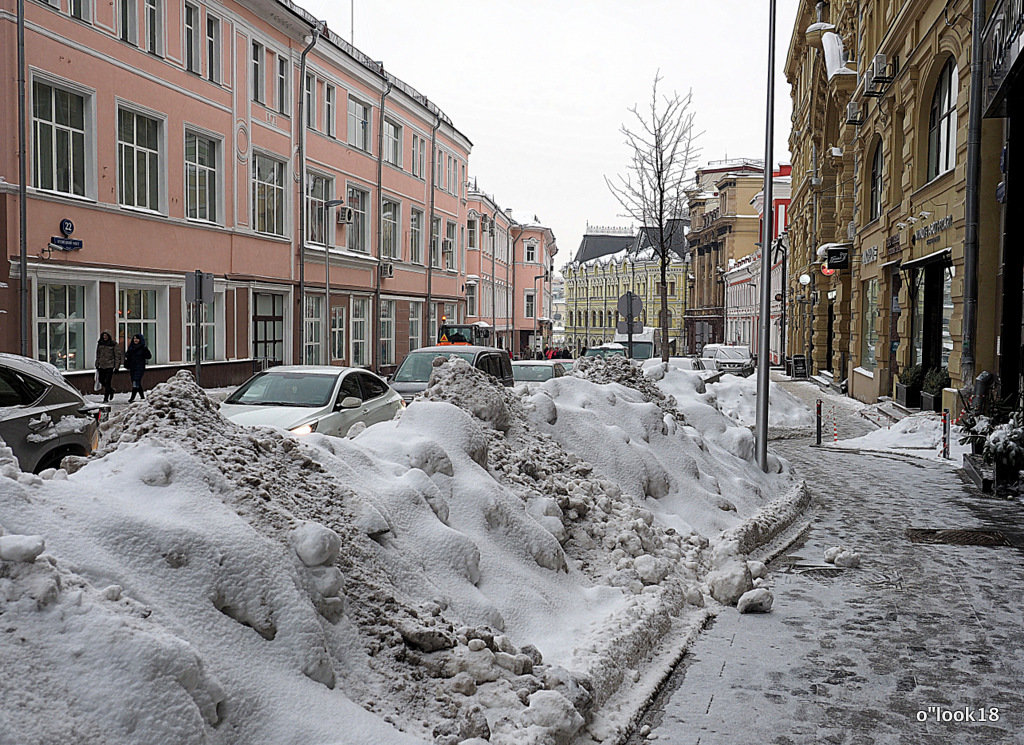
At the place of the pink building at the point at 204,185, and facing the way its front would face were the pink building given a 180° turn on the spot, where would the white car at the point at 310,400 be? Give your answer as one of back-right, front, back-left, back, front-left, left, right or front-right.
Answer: back-left

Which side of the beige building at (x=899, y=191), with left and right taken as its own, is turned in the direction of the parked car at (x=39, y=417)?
front

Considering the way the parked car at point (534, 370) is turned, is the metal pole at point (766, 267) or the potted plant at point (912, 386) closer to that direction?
the metal pole

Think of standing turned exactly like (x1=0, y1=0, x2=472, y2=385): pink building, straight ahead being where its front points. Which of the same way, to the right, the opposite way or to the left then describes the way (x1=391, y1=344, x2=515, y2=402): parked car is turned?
to the right

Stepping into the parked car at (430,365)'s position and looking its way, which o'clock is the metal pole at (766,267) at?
The metal pole is roughly at 9 o'clock from the parked car.

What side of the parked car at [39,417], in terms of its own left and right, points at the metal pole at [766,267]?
back

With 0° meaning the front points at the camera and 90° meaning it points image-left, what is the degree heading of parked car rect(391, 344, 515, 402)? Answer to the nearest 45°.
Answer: approximately 45°
